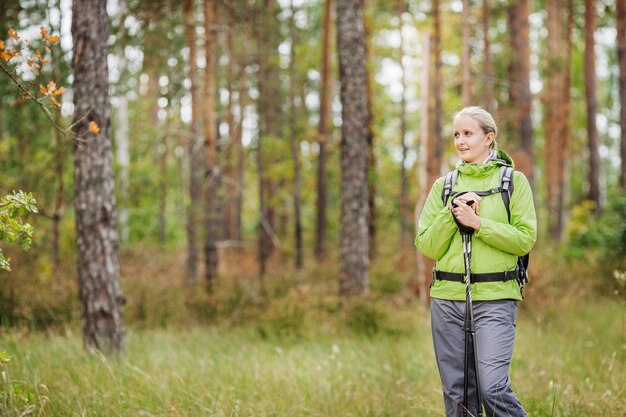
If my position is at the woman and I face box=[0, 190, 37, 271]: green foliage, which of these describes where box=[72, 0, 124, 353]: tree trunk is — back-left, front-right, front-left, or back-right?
front-right

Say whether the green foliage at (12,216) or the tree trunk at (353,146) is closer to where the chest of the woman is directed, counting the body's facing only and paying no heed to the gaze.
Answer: the green foliage

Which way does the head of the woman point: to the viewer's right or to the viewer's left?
to the viewer's left

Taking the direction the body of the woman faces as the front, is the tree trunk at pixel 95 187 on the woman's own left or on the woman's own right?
on the woman's own right

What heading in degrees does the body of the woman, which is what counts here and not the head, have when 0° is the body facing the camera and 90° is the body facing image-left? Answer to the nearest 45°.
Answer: approximately 0°

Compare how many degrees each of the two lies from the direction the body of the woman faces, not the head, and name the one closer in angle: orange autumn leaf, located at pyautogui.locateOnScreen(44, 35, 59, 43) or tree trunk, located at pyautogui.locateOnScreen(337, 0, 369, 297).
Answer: the orange autumn leaf

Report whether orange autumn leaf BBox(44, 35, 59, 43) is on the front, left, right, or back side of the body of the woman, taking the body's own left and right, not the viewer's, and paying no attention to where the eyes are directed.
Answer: right

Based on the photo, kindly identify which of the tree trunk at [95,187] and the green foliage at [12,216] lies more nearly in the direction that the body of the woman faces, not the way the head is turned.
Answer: the green foliage

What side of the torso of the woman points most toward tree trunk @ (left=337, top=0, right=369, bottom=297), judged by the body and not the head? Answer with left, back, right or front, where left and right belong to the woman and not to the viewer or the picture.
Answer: back

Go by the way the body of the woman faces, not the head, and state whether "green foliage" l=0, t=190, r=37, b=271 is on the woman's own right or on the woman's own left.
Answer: on the woman's own right
